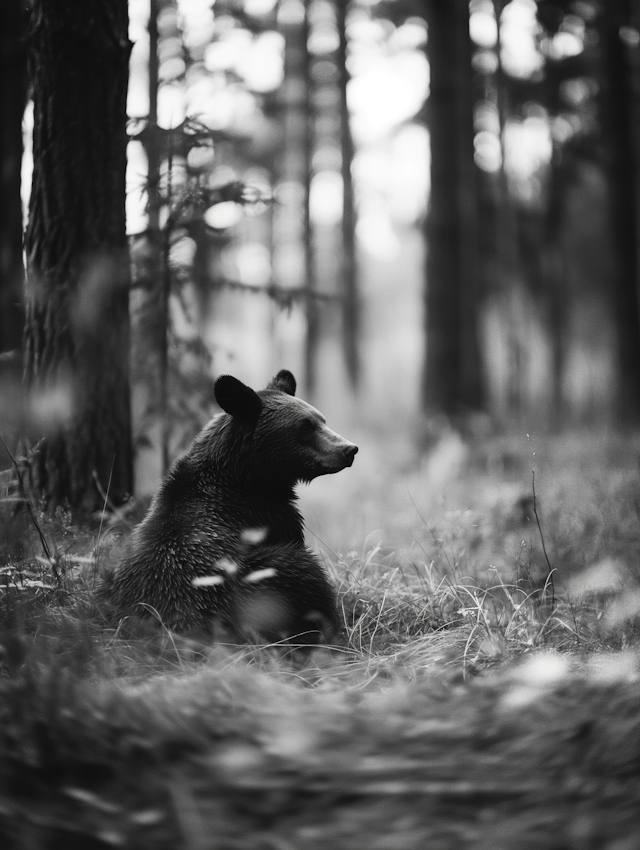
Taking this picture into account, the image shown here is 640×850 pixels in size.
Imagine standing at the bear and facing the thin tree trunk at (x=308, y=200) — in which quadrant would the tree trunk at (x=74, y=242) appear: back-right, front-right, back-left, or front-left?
front-left

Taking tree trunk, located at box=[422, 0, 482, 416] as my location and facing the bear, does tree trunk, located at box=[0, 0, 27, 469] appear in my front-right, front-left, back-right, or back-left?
front-right

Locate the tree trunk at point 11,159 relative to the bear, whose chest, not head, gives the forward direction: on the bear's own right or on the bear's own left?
on the bear's own left
